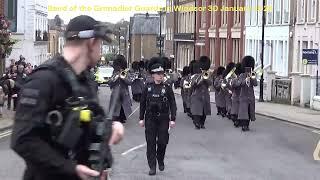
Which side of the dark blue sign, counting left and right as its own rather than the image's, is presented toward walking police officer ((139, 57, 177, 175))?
front

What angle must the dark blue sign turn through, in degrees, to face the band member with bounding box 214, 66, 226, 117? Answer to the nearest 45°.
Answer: approximately 45° to its right

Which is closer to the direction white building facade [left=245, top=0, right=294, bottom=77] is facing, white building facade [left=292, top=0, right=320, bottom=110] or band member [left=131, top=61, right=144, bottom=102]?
the band member

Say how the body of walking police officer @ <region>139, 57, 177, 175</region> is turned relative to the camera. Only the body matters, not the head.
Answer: toward the camera

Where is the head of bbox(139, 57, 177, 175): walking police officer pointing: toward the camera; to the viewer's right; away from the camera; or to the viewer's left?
toward the camera

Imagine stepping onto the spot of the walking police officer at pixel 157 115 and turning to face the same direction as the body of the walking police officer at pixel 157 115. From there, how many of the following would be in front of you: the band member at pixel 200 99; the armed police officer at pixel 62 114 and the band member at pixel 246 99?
1

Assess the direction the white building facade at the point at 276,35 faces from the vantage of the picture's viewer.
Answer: facing the viewer and to the left of the viewer

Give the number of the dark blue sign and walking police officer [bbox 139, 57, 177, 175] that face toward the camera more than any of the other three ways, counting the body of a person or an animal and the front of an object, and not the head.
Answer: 2

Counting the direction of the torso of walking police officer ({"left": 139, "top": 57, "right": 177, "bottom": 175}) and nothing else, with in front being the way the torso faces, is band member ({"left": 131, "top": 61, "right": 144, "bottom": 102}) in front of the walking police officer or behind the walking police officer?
behind

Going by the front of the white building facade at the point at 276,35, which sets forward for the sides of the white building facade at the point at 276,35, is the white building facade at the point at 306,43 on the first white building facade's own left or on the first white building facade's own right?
on the first white building facade's own left

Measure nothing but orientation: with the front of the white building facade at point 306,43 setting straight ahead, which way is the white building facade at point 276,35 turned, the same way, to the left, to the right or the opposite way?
the same way

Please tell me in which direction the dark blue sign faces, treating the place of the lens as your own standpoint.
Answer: facing the viewer
